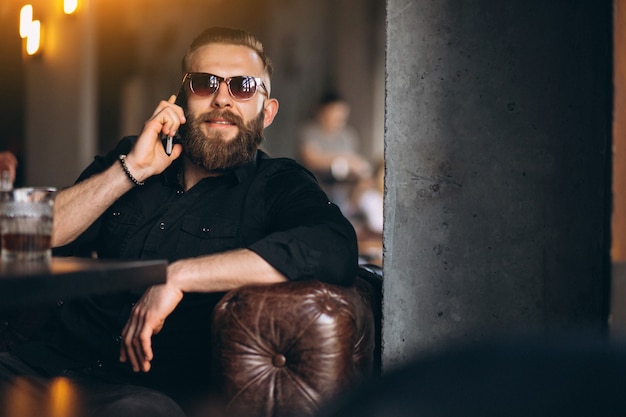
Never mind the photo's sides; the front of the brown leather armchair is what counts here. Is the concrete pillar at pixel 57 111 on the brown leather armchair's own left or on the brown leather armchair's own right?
on the brown leather armchair's own right

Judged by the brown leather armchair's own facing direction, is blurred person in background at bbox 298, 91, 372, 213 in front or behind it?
behind

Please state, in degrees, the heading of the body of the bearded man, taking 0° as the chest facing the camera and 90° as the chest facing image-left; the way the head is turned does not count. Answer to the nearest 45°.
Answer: approximately 45°

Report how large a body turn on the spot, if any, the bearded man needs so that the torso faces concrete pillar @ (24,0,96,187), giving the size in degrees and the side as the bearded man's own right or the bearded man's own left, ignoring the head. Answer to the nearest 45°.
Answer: approximately 135° to the bearded man's own right

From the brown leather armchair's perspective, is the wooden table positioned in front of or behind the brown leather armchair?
in front

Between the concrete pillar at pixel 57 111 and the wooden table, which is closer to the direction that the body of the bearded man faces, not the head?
the wooden table

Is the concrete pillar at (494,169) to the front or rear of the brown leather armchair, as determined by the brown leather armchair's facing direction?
to the rear

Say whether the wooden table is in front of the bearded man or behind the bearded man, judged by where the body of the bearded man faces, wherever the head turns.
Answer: in front

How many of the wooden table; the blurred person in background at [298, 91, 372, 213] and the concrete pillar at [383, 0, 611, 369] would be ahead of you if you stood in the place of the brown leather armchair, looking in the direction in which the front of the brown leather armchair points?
1

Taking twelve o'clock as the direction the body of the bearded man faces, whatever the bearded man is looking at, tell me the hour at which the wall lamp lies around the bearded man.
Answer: The wall lamp is roughly at 4 o'clock from the bearded man.
